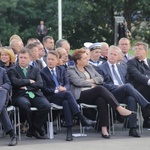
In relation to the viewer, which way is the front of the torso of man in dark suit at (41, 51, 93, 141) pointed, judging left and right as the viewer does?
facing the viewer and to the right of the viewer

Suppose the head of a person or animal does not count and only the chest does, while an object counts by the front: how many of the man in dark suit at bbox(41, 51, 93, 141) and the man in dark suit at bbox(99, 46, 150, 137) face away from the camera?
0

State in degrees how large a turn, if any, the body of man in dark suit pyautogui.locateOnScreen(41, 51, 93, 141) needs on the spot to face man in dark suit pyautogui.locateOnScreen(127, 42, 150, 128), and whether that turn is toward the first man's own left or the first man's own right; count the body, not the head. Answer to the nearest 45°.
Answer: approximately 45° to the first man's own left

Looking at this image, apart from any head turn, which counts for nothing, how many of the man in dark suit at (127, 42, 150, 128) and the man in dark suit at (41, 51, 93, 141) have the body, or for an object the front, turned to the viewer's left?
0

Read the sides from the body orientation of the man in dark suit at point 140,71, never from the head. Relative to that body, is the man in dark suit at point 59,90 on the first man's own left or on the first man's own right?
on the first man's own right
